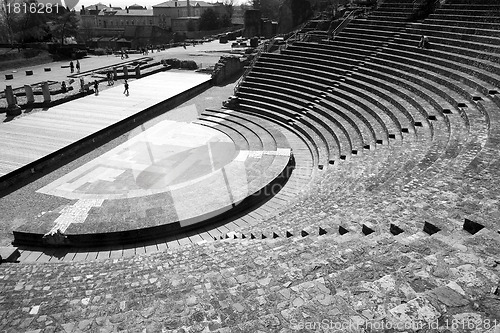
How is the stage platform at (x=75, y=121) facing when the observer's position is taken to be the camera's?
facing the viewer and to the right of the viewer

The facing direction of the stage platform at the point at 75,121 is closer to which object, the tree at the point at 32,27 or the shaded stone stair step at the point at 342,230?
the shaded stone stair step

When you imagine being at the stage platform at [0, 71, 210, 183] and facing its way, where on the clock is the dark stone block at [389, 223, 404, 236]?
The dark stone block is roughly at 1 o'clock from the stage platform.

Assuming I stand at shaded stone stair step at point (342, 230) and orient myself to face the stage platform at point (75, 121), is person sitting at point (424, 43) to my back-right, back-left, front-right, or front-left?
front-right

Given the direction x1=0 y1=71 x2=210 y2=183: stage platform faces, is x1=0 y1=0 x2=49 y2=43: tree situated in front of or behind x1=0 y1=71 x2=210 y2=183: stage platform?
behind

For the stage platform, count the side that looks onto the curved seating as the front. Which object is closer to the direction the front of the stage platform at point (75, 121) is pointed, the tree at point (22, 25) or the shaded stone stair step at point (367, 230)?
the shaded stone stair step

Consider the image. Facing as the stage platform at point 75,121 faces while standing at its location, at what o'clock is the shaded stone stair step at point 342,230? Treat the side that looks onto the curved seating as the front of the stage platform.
The shaded stone stair step is roughly at 1 o'clock from the stage platform.

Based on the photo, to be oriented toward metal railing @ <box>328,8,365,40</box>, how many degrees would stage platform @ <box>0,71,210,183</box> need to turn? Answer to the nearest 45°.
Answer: approximately 45° to its left

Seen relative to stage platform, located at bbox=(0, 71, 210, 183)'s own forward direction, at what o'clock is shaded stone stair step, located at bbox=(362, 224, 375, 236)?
The shaded stone stair step is roughly at 1 o'clock from the stage platform.

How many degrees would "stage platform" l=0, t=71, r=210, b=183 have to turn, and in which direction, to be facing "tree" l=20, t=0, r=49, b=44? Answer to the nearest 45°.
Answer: approximately 135° to its left

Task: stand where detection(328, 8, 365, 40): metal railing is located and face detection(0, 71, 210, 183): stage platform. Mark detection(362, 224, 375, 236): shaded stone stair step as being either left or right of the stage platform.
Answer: left

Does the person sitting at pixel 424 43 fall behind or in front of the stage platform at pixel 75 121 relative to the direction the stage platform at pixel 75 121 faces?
in front
